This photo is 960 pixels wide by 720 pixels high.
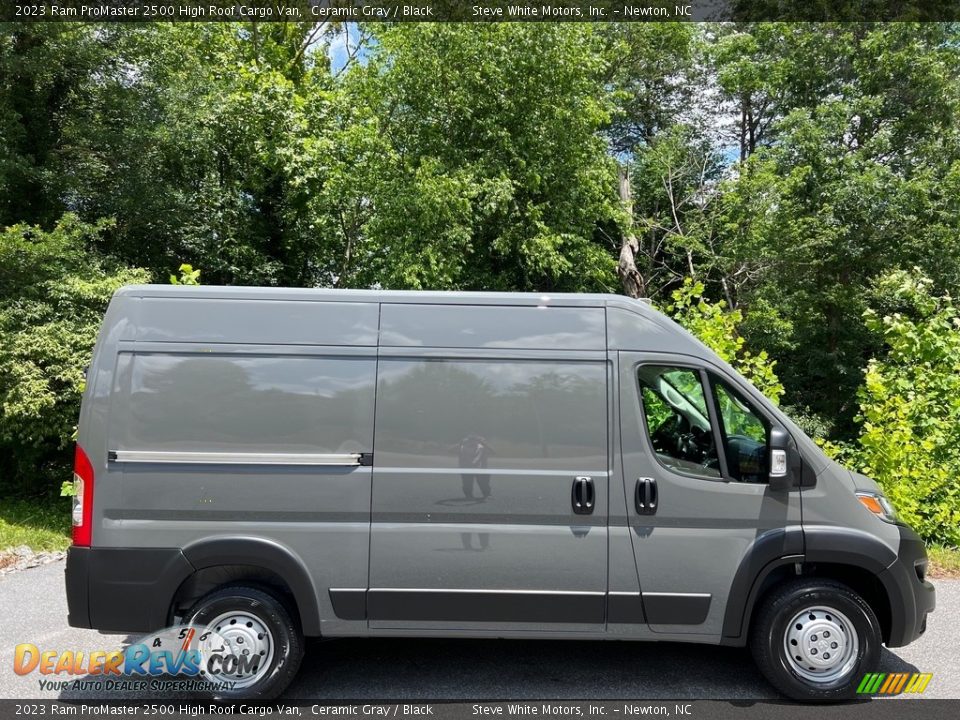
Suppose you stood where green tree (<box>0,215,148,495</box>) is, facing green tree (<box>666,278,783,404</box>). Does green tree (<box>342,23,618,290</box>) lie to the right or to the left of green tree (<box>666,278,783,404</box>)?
left

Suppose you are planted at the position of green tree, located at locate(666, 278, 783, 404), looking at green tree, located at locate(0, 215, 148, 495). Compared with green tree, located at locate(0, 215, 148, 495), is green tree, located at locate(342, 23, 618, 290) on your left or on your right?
right

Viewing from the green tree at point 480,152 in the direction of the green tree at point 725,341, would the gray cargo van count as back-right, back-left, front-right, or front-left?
front-right

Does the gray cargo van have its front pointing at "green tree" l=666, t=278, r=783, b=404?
no

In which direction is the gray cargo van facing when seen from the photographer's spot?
facing to the right of the viewer

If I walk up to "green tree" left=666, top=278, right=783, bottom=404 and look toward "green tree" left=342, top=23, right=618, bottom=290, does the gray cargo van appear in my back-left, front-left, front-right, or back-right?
back-left

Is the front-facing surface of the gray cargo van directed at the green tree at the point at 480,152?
no

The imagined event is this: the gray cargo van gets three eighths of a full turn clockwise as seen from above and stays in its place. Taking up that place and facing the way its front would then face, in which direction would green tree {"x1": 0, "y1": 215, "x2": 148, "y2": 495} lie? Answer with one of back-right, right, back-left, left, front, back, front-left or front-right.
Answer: right
